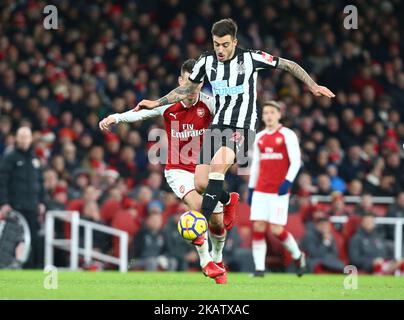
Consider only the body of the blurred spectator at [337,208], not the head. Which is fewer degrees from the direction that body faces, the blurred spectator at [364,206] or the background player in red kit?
the background player in red kit

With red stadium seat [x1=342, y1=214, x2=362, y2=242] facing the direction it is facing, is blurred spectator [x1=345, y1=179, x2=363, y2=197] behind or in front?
behind

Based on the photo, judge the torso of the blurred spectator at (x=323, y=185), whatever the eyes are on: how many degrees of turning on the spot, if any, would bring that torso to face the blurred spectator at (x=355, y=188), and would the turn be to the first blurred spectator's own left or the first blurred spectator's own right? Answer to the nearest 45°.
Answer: approximately 135° to the first blurred spectator's own left

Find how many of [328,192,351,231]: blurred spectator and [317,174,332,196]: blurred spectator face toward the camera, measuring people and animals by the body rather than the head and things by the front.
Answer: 2

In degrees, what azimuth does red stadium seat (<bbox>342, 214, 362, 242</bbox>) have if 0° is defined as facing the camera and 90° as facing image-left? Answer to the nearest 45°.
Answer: approximately 45°

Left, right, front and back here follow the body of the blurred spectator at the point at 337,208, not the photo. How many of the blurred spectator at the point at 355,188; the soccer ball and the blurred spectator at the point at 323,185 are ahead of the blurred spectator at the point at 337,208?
1

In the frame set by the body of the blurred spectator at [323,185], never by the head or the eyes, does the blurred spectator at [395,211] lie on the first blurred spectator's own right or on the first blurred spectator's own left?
on the first blurred spectator's own left

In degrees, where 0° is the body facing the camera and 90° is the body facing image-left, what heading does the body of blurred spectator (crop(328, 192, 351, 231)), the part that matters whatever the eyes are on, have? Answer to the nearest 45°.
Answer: approximately 0°

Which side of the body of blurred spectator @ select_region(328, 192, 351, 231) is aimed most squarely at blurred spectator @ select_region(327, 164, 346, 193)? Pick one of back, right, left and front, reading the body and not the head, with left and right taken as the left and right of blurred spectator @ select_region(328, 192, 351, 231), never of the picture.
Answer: back

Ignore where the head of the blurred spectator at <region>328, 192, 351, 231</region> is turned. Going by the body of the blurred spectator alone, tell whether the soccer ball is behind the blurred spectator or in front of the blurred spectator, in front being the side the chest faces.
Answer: in front
